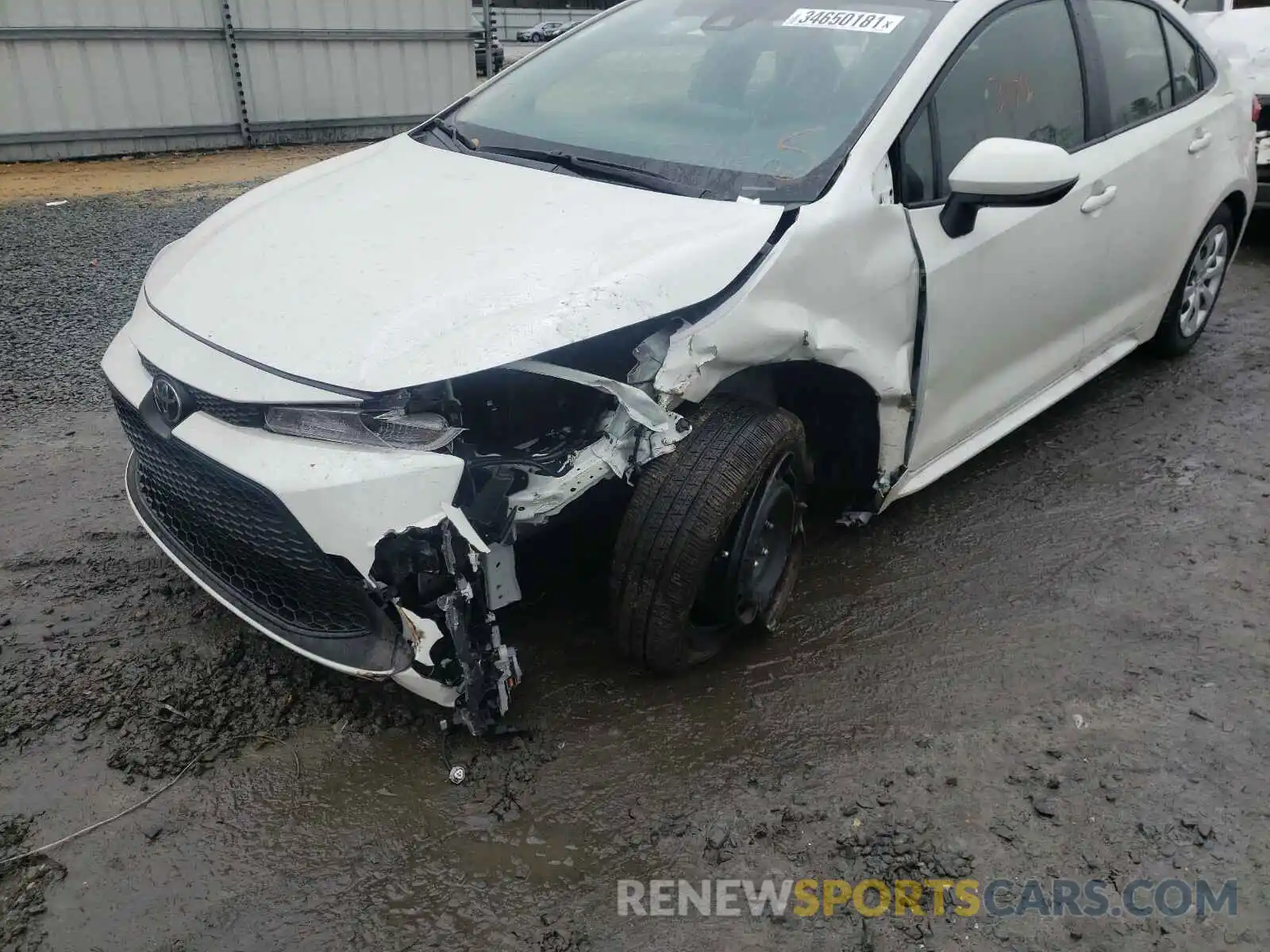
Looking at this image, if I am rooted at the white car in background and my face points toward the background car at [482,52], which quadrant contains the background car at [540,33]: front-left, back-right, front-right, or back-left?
front-right

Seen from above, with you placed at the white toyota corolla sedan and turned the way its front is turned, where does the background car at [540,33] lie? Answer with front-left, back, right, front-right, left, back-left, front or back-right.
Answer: back-right

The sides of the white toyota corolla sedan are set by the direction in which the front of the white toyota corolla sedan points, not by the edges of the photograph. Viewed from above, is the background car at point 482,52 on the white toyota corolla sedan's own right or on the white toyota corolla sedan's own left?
on the white toyota corolla sedan's own right

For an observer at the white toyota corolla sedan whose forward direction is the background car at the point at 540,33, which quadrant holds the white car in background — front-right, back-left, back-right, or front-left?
front-right

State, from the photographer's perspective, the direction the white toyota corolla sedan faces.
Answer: facing the viewer and to the left of the viewer

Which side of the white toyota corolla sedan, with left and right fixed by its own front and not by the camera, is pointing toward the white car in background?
back
